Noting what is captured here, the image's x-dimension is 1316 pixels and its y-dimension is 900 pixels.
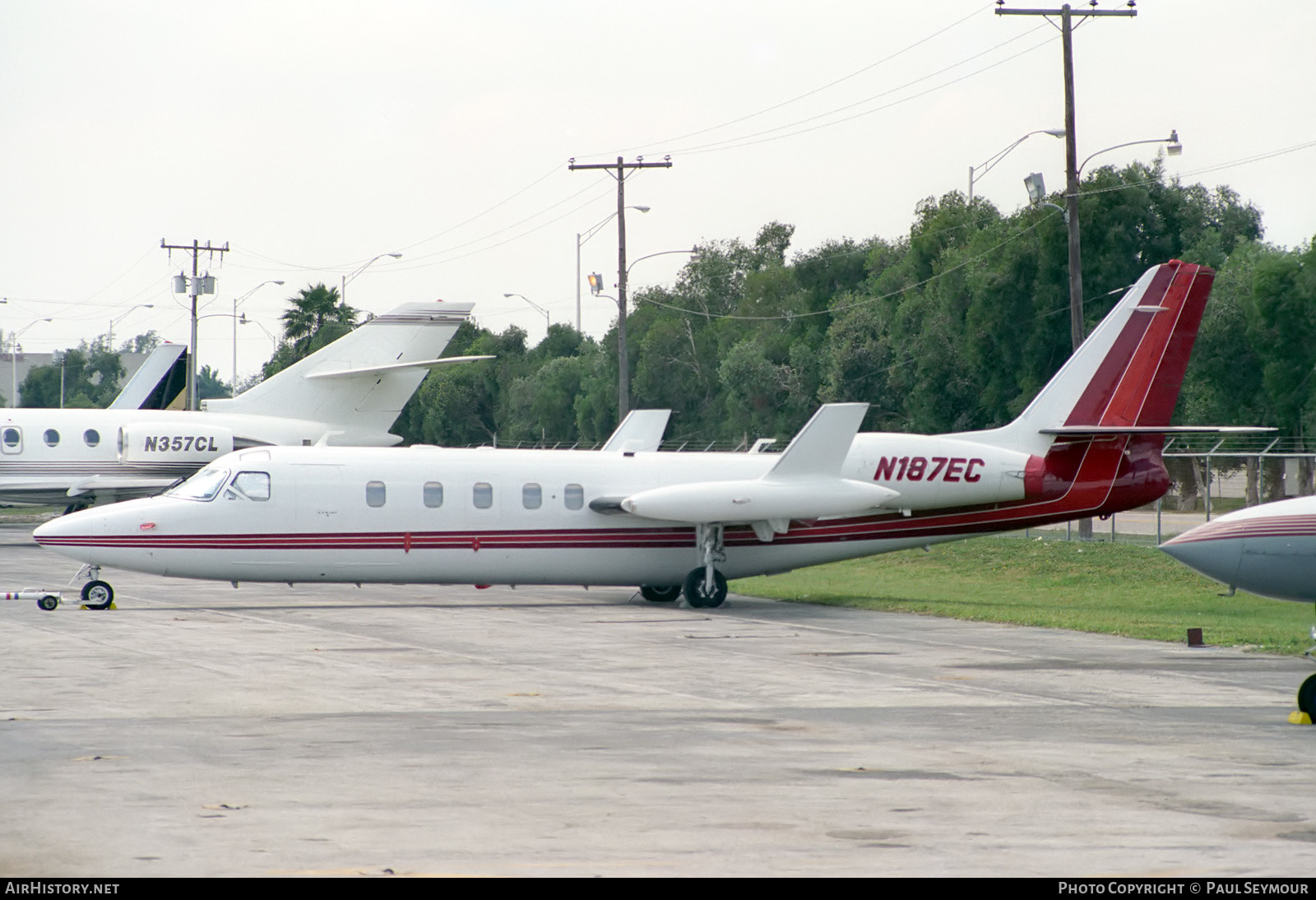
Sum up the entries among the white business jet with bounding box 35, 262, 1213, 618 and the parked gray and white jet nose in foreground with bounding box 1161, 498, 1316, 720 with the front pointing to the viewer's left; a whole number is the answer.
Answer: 2

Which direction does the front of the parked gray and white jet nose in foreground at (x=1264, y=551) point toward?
to the viewer's left

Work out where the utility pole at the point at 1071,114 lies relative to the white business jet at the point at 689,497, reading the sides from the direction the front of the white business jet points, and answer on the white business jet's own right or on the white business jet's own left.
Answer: on the white business jet's own right

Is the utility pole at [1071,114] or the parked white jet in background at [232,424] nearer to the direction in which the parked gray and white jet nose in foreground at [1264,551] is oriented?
the parked white jet in background

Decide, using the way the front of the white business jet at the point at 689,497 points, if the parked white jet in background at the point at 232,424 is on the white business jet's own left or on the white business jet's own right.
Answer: on the white business jet's own right

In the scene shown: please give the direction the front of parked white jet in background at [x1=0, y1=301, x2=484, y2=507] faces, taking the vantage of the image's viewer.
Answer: facing to the left of the viewer

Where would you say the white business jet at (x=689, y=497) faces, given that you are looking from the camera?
facing to the left of the viewer

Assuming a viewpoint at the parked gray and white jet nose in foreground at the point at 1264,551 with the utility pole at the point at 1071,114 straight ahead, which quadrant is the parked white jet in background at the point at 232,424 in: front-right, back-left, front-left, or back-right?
front-left

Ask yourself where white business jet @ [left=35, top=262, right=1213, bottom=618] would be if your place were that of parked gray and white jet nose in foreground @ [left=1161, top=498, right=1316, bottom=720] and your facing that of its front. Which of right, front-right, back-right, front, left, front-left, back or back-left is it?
front-right

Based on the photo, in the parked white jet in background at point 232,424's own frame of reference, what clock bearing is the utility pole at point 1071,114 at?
The utility pole is roughly at 7 o'clock from the parked white jet in background.

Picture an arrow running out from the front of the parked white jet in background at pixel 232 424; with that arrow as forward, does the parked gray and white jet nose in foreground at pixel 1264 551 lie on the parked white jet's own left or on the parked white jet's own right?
on the parked white jet's own left

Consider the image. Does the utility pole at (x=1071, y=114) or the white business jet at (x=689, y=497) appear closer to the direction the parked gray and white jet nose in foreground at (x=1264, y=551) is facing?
the white business jet
